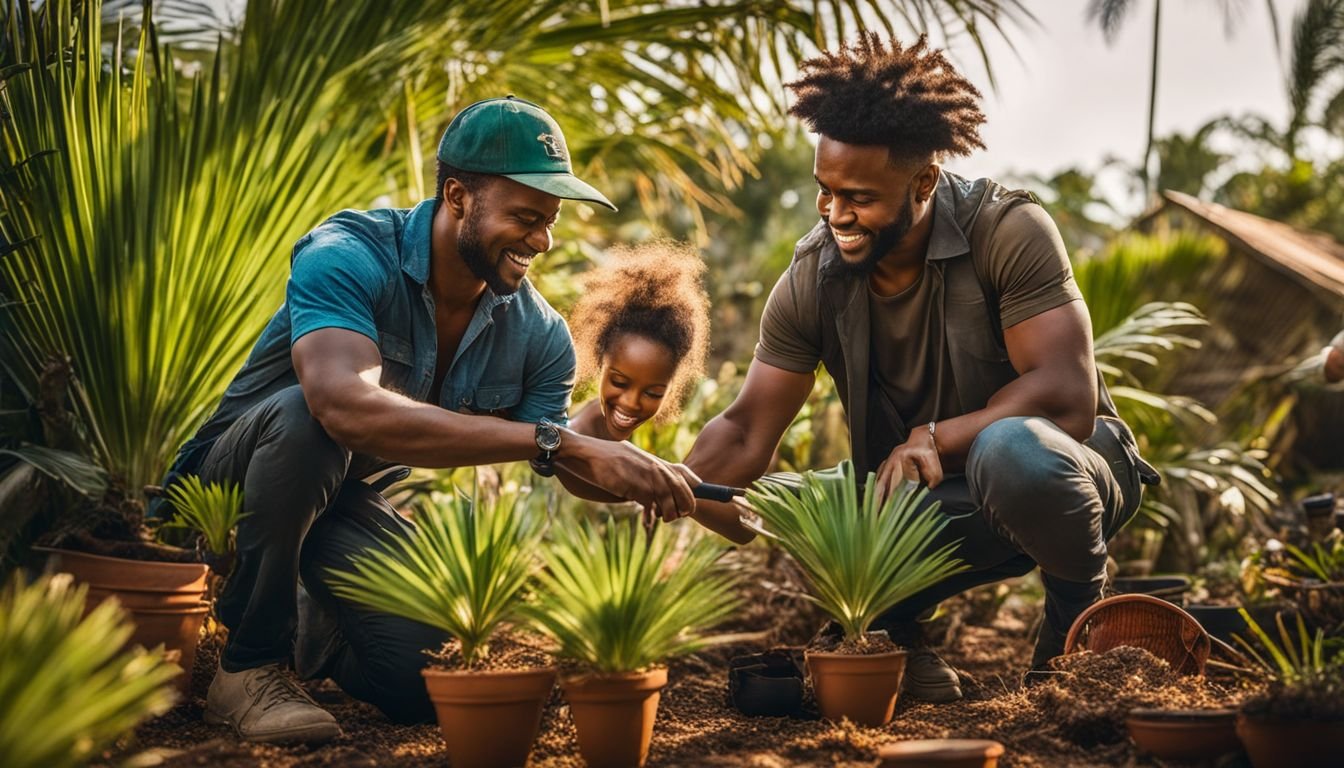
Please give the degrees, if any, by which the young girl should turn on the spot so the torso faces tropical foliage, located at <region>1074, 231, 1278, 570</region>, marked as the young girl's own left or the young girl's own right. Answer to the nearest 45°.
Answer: approximately 135° to the young girl's own left

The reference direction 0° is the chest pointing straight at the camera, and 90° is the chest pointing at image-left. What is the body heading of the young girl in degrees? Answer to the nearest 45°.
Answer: approximately 0°

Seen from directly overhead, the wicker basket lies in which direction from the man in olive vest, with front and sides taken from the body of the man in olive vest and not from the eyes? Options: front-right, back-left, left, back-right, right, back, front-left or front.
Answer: left

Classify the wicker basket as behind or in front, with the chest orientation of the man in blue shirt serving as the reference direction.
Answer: in front

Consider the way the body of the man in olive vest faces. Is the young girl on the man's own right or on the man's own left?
on the man's own right

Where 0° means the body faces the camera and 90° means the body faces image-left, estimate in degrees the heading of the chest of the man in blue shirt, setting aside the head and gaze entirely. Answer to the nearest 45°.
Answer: approximately 315°

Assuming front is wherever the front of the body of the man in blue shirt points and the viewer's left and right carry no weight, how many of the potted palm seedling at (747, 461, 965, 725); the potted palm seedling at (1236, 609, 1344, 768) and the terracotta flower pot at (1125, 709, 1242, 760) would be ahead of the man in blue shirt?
3

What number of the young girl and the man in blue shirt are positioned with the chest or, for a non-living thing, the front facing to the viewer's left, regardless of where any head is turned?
0
